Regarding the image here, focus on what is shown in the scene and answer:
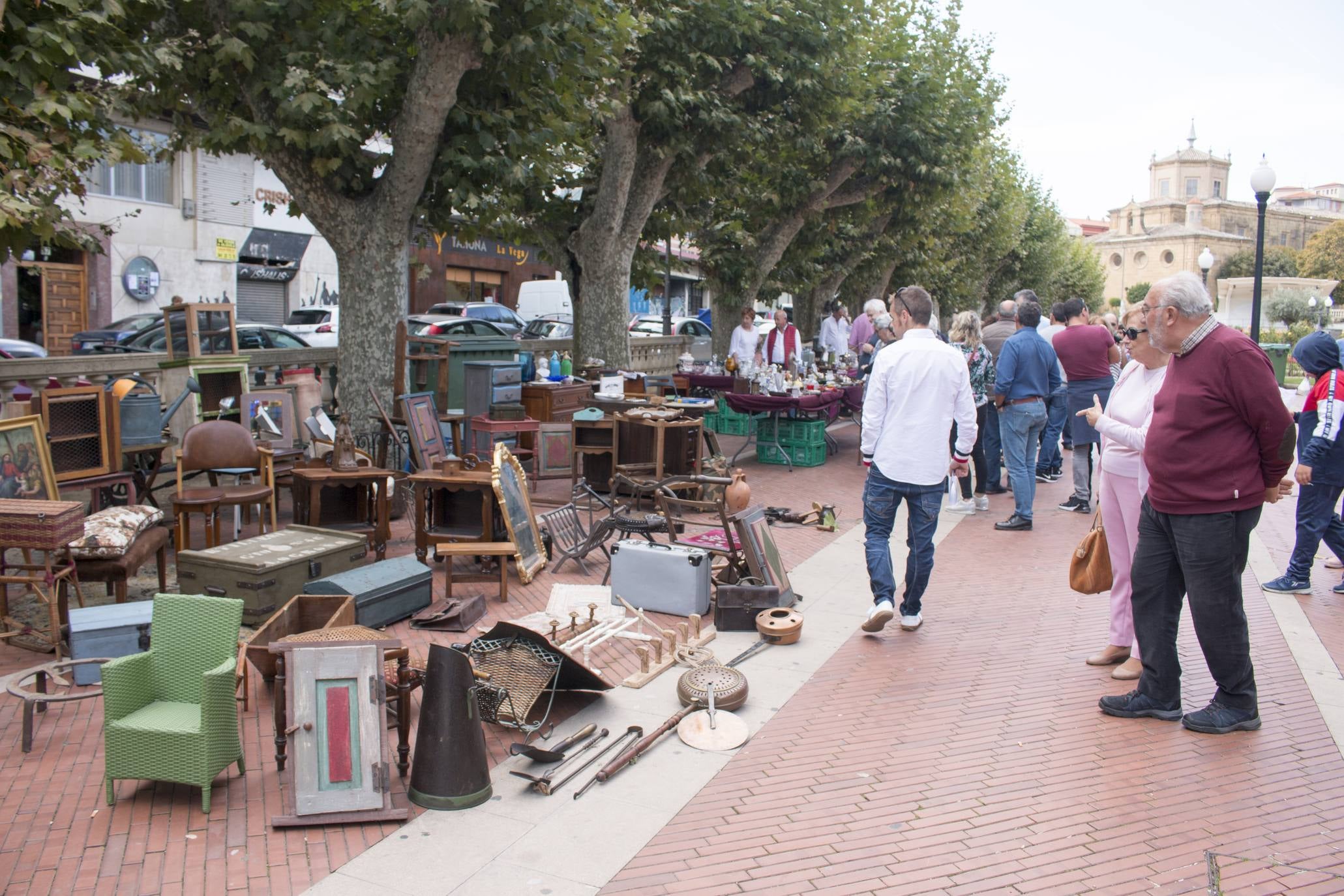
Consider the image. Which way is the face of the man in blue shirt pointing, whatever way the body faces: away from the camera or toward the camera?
away from the camera

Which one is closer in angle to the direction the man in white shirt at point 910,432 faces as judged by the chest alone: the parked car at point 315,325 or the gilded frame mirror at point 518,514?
the parked car

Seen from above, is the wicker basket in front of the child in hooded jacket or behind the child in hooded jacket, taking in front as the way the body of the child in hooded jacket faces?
in front

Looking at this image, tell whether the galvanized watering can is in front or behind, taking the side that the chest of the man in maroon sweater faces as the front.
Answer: in front

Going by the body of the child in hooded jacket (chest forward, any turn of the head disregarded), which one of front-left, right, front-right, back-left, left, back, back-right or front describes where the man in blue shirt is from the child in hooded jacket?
front-right

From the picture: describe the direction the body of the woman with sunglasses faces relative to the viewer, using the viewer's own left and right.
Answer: facing to the left of the viewer

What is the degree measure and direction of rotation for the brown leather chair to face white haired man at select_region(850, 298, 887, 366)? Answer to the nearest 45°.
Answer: approximately 135° to its left

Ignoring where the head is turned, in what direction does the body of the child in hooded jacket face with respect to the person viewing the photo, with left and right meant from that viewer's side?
facing to the left of the viewer

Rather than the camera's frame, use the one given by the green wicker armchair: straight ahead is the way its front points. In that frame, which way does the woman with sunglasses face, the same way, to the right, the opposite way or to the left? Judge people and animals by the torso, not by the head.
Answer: to the right

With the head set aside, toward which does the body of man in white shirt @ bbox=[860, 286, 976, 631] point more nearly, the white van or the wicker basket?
the white van

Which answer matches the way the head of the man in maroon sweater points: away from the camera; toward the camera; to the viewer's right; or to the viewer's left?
to the viewer's left

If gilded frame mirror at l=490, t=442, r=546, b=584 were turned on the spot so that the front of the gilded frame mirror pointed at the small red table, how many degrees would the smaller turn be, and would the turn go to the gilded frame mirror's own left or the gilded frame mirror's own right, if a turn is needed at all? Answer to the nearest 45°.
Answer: approximately 135° to the gilded frame mirror's own left

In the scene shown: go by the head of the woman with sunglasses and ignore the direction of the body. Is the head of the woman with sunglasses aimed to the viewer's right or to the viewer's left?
to the viewer's left
